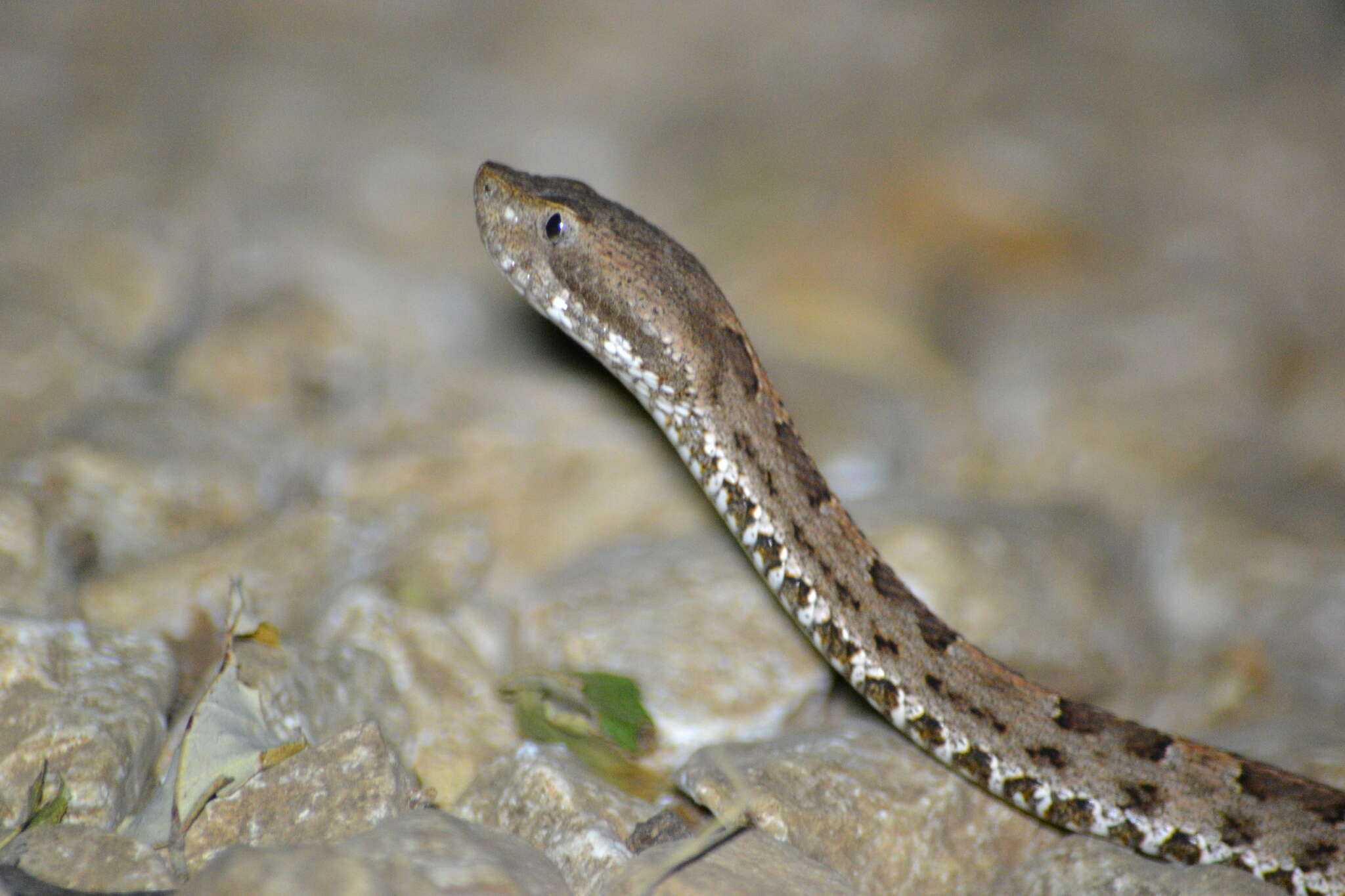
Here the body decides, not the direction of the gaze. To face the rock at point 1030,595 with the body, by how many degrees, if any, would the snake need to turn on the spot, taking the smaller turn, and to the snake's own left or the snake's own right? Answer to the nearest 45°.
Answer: approximately 135° to the snake's own right

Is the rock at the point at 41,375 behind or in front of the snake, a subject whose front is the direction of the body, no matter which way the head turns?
in front

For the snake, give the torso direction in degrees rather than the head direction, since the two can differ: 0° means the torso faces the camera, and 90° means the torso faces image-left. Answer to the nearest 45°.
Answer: approximately 90°

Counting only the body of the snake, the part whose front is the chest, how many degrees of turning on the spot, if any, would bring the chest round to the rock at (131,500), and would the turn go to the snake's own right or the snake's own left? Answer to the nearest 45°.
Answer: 0° — it already faces it

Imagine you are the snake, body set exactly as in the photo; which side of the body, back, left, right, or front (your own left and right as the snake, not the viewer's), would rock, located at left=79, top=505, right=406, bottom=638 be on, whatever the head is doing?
front
